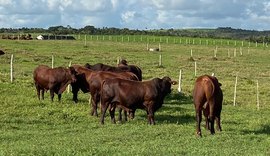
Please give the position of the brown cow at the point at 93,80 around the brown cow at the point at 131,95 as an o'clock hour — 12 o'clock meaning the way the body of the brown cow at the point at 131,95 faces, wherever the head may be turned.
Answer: the brown cow at the point at 93,80 is roughly at 8 o'clock from the brown cow at the point at 131,95.

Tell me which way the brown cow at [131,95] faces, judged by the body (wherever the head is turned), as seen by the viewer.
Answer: to the viewer's right

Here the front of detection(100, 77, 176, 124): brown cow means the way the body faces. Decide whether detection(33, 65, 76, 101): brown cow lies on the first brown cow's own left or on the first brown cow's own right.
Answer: on the first brown cow's own left
